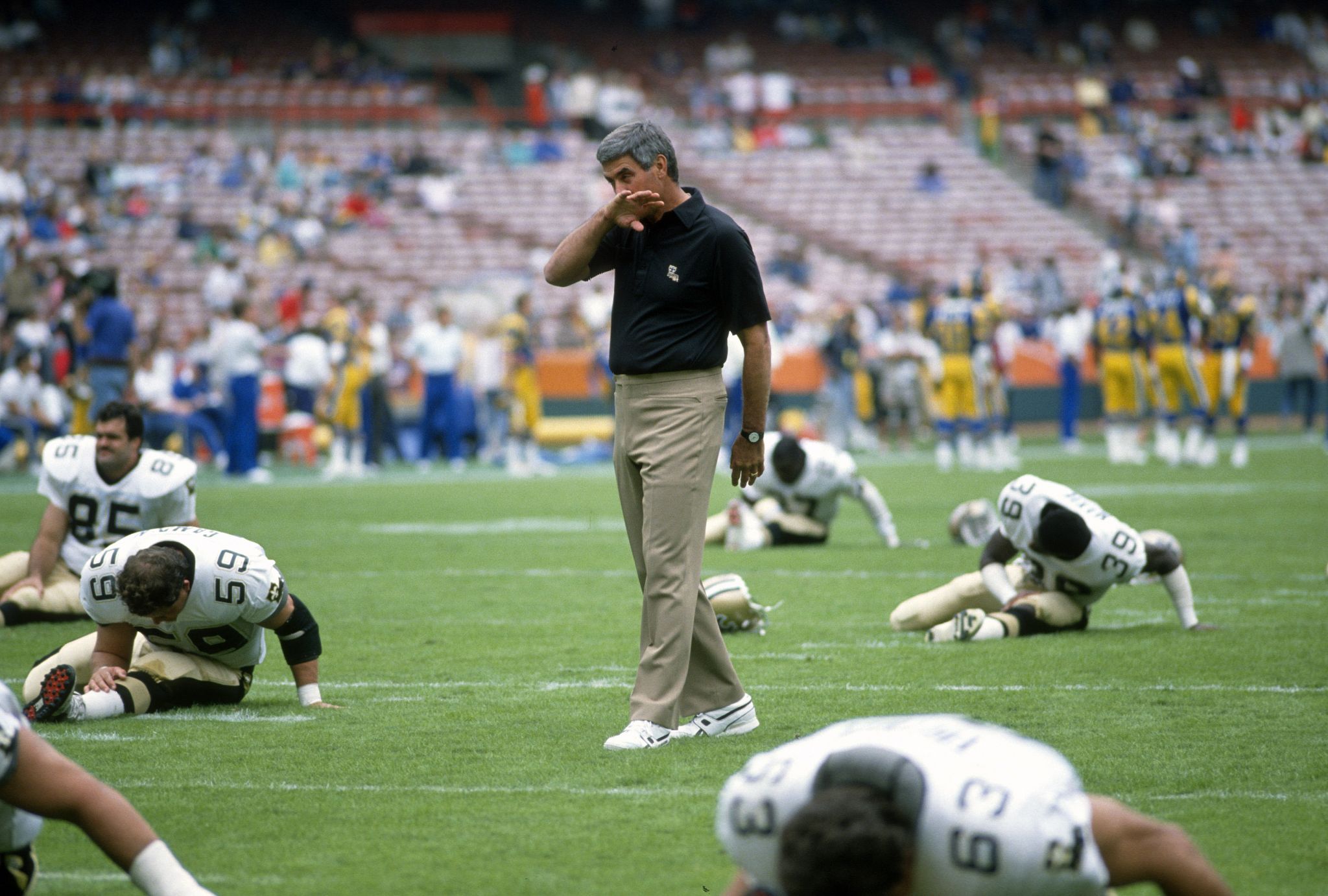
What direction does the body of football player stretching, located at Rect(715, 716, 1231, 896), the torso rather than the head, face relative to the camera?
toward the camera

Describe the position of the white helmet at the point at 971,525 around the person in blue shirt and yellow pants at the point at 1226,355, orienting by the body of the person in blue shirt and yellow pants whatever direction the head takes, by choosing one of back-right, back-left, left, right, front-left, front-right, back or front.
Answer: front

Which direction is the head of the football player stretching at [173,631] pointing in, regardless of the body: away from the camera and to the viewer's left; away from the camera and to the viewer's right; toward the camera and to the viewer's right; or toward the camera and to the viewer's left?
toward the camera and to the viewer's left

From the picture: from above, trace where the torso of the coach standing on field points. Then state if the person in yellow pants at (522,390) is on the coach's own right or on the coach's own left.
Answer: on the coach's own right

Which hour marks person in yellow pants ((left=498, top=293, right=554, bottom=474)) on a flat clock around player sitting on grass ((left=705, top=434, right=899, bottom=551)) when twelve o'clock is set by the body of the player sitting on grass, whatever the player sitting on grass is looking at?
The person in yellow pants is roughly at 4 o'clock from the player sitting on grass.

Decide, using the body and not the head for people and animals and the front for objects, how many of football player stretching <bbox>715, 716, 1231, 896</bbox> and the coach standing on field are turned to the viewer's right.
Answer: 0

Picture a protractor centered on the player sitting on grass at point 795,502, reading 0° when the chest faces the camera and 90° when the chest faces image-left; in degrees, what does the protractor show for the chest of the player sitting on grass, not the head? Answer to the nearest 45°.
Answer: approximately 45°

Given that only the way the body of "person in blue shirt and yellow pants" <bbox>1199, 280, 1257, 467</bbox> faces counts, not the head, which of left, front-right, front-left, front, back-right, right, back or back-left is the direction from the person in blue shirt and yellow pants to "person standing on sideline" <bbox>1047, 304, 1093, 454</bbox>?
back-right

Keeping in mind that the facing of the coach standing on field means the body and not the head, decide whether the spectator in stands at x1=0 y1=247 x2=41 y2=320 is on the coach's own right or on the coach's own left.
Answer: on the coach's own right
